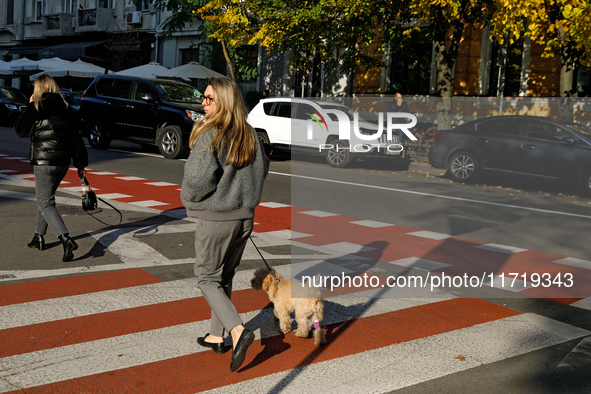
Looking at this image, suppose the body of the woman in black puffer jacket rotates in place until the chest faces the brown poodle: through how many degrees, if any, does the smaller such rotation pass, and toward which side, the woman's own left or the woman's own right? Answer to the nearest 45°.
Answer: approximately 180°

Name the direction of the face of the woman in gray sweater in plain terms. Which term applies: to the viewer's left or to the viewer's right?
to the viewer's left

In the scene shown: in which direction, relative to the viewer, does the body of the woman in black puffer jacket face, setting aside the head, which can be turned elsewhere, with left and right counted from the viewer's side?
facing away from the viewer and to the left of the viewer

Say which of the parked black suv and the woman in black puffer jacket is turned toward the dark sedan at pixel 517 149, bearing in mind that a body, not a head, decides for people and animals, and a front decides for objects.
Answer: the parked black suv

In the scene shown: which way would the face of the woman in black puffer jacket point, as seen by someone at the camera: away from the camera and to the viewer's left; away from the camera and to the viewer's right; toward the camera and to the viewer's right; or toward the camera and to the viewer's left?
away from the camera and to the viewer's left

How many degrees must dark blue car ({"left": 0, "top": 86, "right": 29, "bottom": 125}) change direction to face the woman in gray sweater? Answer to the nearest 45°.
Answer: approximately 45° to its right

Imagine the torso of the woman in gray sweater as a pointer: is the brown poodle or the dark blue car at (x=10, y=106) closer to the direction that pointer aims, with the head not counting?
the dark blue car

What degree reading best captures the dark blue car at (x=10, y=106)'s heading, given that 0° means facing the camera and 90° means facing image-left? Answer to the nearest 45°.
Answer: approximately 315°

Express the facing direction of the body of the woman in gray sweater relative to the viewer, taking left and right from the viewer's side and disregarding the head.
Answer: facing away from the viewer and to the left of the viewer

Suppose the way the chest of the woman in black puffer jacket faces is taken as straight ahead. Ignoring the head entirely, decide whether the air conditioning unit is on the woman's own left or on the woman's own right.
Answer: on the woman's own right

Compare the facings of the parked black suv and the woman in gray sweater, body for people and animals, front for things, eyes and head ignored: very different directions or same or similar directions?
very different directions
